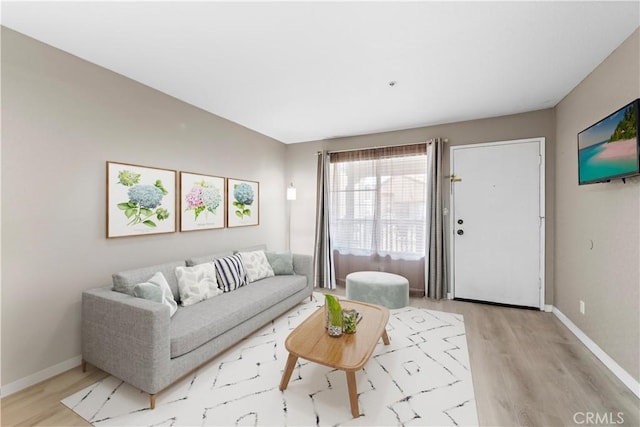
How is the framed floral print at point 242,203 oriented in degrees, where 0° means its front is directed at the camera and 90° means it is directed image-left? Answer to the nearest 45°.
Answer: approximately 315°

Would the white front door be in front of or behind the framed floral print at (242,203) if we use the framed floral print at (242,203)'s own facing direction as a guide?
in front

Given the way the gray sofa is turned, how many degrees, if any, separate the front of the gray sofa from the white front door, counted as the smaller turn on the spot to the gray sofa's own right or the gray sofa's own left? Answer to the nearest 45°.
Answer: approximately 45° to the gray sofa's own left

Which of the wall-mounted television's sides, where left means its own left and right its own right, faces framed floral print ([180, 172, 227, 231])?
front

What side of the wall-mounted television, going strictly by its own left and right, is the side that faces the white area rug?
front

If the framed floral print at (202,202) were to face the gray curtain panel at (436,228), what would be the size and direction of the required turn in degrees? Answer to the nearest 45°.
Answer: approximately 45° to its left

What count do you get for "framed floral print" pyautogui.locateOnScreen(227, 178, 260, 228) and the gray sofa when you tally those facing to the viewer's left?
0

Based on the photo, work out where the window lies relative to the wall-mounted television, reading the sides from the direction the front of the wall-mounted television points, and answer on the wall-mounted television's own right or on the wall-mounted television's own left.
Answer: on the wall-mounted television's own right

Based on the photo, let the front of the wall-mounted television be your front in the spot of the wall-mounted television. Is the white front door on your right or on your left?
on your right

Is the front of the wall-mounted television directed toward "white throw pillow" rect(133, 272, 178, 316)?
yes

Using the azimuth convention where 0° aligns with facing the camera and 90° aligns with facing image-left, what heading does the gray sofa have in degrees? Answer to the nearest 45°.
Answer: approximately 315°
